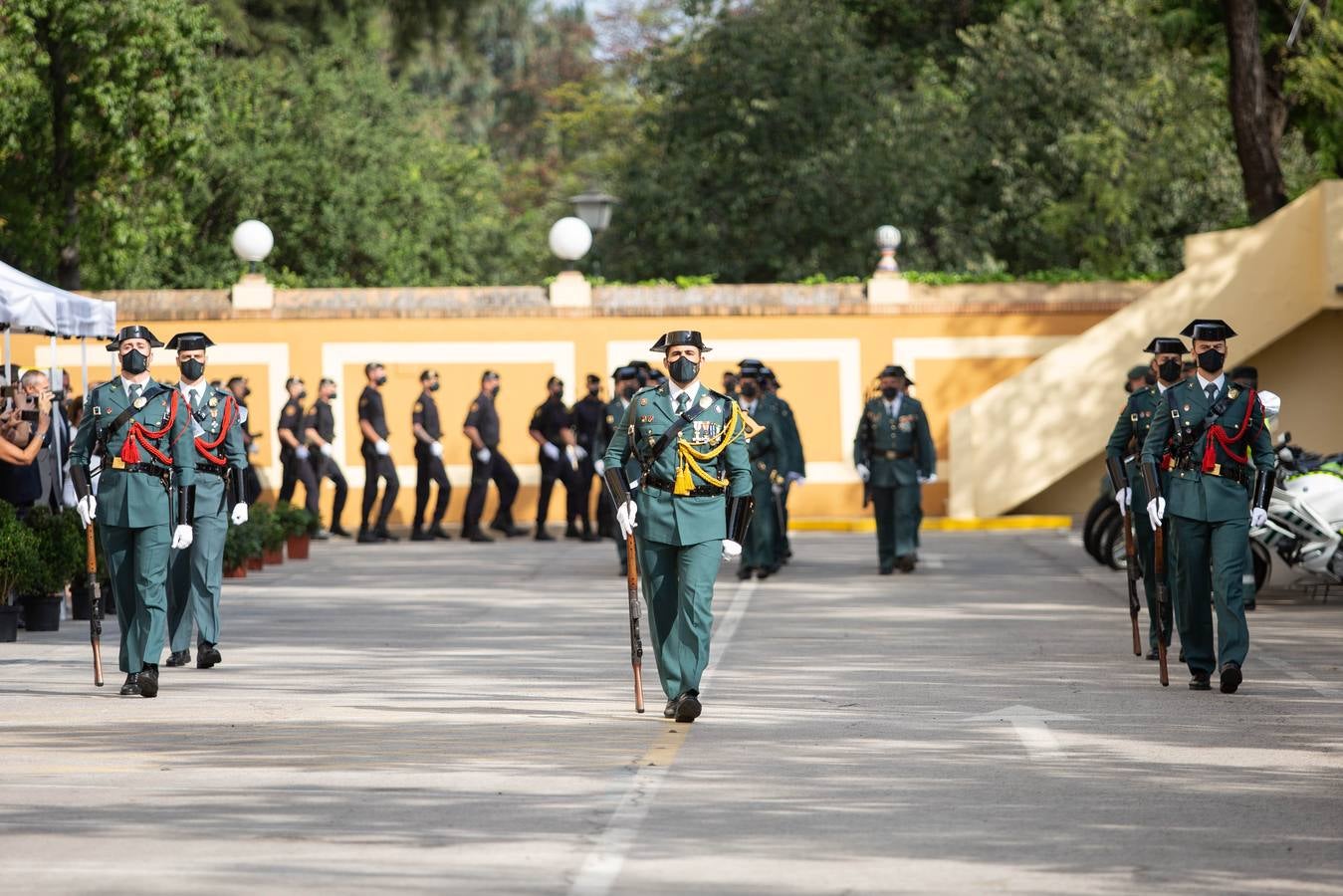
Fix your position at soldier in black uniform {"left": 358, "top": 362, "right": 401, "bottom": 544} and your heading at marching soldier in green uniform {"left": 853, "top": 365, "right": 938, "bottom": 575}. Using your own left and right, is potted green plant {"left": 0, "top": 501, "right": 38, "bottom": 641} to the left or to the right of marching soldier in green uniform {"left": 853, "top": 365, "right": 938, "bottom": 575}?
right

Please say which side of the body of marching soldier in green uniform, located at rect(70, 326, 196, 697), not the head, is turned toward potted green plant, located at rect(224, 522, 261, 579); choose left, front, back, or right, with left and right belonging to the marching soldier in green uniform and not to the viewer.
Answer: back

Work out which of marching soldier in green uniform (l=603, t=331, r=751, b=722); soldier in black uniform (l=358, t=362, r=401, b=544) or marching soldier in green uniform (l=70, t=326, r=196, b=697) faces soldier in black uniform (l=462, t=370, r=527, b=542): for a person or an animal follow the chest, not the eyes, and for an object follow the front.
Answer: soldier in black uniform (l=358, t=362, r=401, b=544)

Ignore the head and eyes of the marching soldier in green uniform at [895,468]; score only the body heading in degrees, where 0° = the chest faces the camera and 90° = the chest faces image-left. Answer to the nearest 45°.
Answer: approximately 0°

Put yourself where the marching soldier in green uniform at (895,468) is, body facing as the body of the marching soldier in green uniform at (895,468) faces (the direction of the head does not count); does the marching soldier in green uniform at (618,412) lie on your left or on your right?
on your right

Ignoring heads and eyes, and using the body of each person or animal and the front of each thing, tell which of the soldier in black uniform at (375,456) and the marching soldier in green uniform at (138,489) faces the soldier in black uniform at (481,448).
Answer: the soldier in black uniform at (375,456)

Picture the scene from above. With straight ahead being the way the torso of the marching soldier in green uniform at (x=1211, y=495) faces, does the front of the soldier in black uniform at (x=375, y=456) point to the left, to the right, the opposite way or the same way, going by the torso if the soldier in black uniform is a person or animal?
to the left

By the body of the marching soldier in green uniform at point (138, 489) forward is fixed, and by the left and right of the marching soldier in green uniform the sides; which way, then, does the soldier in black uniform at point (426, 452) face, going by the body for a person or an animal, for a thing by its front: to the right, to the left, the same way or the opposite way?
to the left

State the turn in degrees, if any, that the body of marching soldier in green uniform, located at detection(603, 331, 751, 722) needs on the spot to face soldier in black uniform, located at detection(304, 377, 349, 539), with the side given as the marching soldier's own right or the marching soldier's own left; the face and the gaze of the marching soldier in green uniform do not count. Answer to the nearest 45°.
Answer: approximately 180°

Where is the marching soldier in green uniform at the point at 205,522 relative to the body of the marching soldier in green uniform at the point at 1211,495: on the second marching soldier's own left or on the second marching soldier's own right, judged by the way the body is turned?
on the second marching soldier's own right

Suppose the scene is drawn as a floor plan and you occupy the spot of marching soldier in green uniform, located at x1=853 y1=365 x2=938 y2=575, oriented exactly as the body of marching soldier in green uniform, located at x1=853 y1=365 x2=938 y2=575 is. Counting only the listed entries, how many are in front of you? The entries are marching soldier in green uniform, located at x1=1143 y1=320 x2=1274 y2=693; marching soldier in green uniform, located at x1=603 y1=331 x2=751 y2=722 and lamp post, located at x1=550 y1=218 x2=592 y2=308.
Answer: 2
